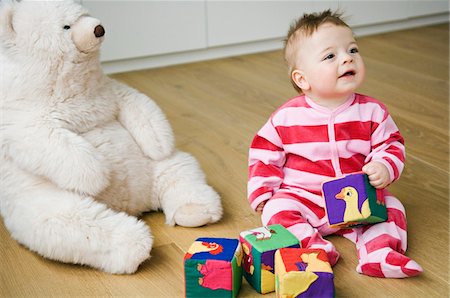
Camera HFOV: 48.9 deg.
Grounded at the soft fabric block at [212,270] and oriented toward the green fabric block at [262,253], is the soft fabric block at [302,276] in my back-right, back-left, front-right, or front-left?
front-right

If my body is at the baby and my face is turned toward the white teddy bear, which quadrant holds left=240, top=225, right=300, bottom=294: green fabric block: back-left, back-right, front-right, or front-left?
front-left

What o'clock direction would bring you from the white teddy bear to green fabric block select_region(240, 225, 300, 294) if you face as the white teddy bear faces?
The green fabric block is roughly at 12 o'clock from the white teddy bear.

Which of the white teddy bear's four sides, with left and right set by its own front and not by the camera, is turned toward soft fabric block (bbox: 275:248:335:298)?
front

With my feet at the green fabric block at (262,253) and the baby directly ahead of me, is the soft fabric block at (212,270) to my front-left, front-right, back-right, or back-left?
back-left

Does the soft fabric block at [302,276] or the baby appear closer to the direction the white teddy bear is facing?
the soft fabric block

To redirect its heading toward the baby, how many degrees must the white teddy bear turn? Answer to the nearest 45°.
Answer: approximately 45° to its left

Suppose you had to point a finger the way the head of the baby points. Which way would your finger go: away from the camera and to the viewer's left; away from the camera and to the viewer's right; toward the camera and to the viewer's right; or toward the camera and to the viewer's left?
toward the camera and to the viewer's right
